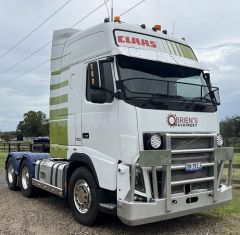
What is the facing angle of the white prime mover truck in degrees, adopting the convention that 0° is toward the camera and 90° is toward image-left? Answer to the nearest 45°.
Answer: approximately 315°
